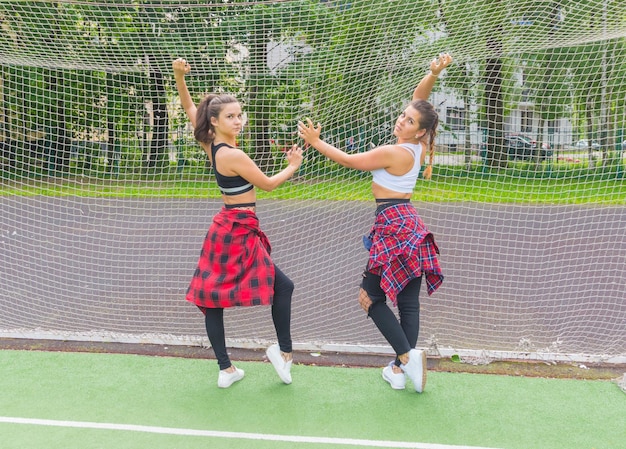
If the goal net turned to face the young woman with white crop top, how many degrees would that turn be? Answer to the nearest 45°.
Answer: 0° — it already faces them

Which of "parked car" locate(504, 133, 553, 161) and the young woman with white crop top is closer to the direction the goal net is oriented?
the young woman with white crop top

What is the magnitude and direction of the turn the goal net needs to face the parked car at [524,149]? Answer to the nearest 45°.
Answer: approximately 135° to its left

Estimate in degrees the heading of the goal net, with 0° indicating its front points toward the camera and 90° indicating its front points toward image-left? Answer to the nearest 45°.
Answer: approximately 0°

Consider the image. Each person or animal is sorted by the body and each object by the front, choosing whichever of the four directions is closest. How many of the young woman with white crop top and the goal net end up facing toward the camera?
1

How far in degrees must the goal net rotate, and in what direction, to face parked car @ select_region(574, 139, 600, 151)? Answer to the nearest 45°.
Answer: approximately 135° to its left

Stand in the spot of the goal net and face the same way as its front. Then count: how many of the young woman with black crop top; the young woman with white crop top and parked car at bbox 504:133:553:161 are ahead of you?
2
